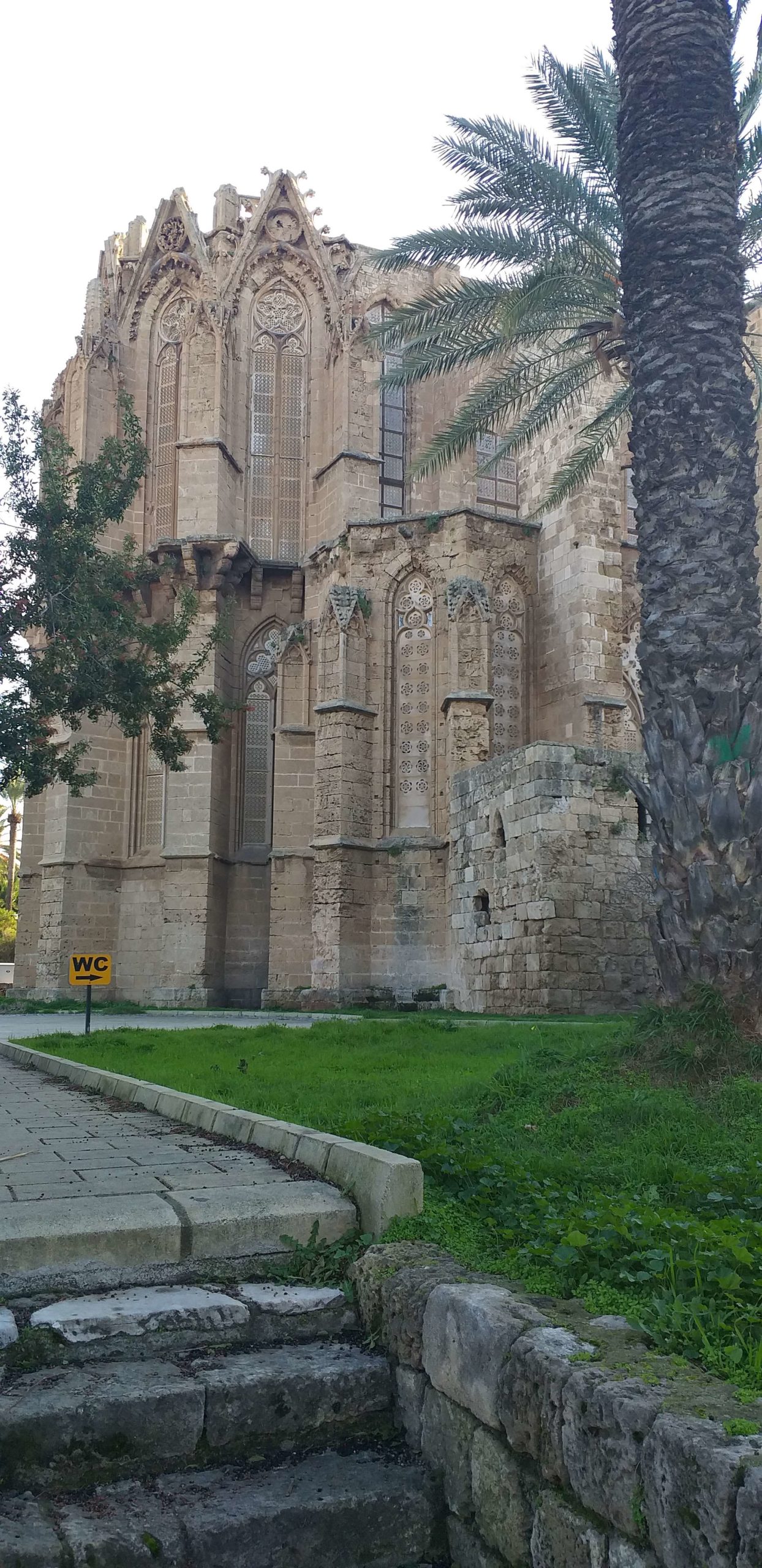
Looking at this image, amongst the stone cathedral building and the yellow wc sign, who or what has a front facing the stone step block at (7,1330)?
the yellow wc sign

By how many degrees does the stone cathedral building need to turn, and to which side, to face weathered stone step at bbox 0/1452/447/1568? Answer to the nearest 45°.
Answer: approximately 135° to its right

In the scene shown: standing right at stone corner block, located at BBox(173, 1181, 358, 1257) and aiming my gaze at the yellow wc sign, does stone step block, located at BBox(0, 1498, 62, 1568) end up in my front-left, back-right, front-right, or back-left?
back-left

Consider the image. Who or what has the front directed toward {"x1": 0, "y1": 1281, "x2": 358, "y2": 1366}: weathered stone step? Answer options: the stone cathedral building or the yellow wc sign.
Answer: the yellow wc sign

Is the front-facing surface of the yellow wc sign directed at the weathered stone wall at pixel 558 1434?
yes

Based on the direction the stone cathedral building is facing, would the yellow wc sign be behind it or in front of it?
behind

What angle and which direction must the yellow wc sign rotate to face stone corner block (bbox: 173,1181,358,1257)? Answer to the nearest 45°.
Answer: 0° — it already faces it

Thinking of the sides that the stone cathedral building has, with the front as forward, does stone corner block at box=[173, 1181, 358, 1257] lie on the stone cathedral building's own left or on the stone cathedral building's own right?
on the stone cathedral building's own right

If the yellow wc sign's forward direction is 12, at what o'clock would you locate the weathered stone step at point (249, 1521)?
The weathered stone step is roughly at 12 o'clock from the yellow wc sign.

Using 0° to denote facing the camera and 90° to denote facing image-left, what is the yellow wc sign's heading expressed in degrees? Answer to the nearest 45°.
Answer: approximately 0°

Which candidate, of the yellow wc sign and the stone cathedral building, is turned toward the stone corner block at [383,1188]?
the yellow wc sign
